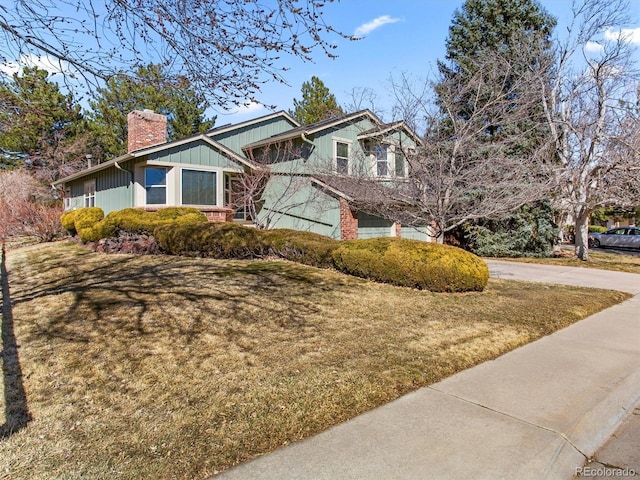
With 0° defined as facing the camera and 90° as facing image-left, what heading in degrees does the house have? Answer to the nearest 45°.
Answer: approximately 315°

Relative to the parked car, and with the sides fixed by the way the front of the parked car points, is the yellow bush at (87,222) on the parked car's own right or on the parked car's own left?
on the parked car's own left

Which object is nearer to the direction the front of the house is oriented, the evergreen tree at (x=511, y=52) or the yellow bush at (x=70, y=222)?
the evergreen tree

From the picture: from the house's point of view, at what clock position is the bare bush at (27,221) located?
The bare bush is roughly at 5 o'clock from the house.

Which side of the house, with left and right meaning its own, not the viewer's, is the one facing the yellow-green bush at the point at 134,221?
right

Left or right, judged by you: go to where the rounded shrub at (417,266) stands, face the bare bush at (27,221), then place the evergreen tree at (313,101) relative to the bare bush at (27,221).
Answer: right

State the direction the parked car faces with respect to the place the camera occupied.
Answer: facing to the left of the viewer

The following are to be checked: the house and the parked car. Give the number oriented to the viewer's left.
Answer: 1

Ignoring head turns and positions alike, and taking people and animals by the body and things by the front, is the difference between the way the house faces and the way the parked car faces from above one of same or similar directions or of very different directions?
very different directions

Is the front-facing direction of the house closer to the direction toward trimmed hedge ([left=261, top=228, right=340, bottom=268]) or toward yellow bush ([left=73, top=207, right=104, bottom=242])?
the trimmed hedge
